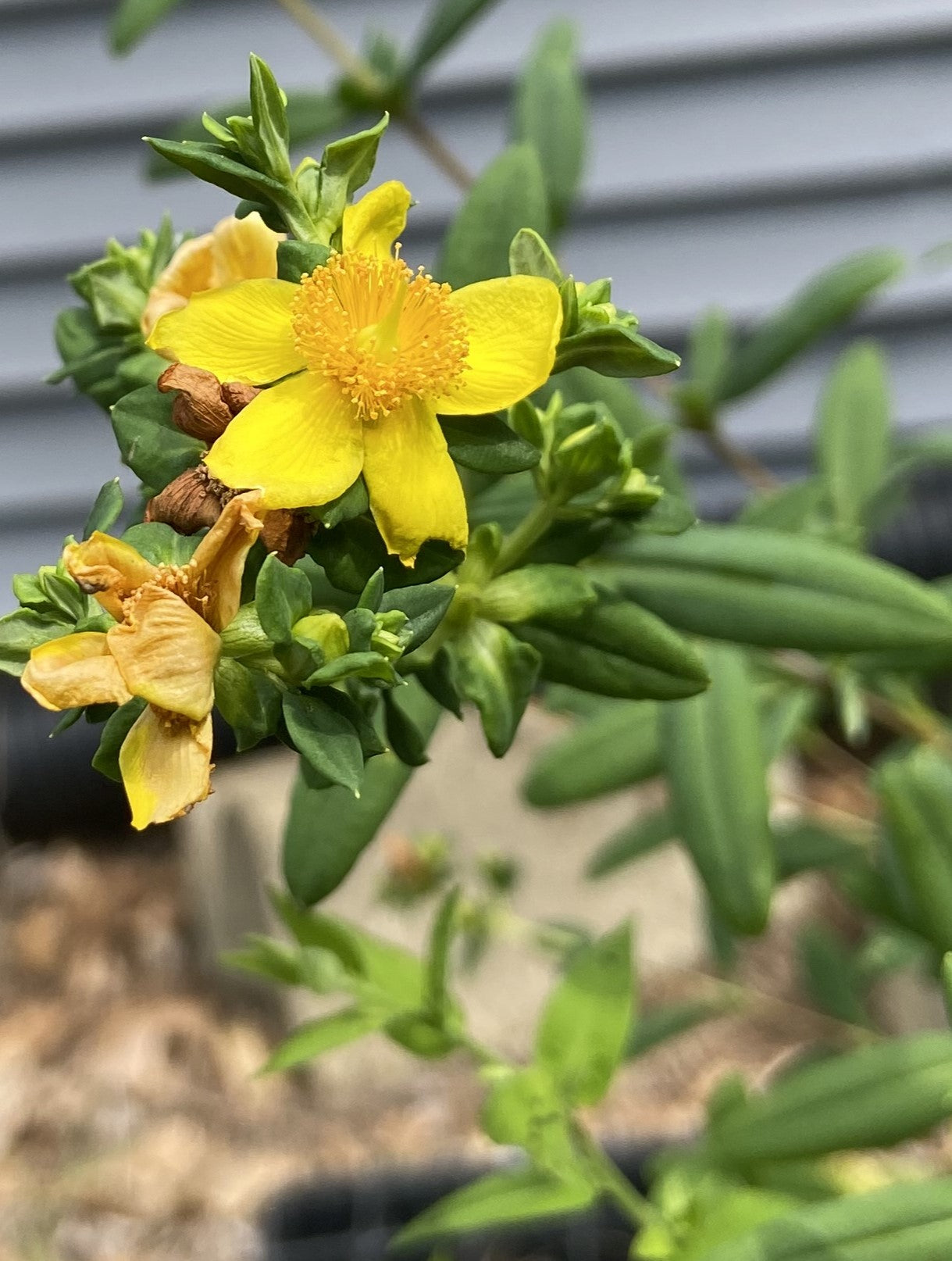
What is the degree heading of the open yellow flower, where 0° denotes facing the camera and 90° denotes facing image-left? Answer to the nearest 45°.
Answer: approximately 0°
